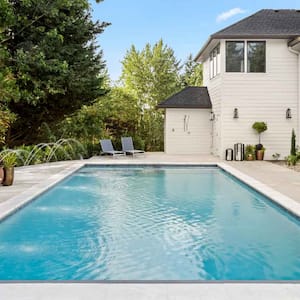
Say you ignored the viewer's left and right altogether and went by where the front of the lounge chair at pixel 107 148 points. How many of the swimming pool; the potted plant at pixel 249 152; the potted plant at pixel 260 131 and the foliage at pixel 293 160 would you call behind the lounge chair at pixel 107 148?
0

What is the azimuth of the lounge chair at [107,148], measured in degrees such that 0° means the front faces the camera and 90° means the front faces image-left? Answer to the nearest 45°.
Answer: approximately 315°

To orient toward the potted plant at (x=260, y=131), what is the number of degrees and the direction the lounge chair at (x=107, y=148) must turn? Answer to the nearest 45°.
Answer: approximately 45° to its left

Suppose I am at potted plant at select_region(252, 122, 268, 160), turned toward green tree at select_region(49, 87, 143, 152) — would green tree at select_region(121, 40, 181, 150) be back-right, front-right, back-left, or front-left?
front-right

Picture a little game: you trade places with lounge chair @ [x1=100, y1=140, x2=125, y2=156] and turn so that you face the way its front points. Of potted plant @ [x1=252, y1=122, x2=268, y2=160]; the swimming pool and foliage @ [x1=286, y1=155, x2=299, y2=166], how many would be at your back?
0

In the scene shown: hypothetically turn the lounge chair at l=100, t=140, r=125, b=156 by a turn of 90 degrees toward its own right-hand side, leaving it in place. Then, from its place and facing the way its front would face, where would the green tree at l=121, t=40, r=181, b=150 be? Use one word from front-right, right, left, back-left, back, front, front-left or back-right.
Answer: back-right

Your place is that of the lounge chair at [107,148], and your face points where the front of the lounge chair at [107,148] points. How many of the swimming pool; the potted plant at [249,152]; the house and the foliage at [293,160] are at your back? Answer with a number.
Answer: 0

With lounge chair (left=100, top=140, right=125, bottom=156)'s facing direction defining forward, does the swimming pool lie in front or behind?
in front

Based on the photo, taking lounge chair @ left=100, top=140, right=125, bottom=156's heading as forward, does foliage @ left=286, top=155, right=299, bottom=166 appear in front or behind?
in front

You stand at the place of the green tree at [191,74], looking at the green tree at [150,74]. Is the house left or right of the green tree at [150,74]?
left

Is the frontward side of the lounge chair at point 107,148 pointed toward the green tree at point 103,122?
no

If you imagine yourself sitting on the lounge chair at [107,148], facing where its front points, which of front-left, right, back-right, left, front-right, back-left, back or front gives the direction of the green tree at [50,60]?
right

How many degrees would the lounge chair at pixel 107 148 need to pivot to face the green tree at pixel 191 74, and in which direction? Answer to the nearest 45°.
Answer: approximately 135° to its left
